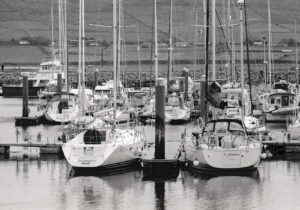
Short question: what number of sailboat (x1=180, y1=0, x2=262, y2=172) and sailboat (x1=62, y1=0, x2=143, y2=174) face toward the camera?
0

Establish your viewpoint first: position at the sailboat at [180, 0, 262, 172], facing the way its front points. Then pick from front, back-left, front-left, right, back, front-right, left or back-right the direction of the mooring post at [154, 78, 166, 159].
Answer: left

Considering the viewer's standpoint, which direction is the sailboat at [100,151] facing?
facing away from the viewer and to the right of the viewer

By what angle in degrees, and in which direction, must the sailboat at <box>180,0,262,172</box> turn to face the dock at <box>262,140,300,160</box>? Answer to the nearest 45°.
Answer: approximately 45° to its right

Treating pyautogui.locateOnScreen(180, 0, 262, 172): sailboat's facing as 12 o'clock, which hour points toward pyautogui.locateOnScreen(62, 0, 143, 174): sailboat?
pyautogui.locateOnScreen(62, 0, 143, 174): sailboat is roughly at 9 o'clock from pyautogui.locateOnScreen(180, 0, 262, 172): sailboat.

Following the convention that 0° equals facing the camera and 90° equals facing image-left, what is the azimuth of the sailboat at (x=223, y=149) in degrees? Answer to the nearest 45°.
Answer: approximately 180°

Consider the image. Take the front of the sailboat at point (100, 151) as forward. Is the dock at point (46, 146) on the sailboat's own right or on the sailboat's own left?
on the sailboat's own left

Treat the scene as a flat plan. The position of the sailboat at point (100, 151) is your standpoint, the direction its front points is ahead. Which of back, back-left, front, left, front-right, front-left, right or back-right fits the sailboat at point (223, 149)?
front-right
